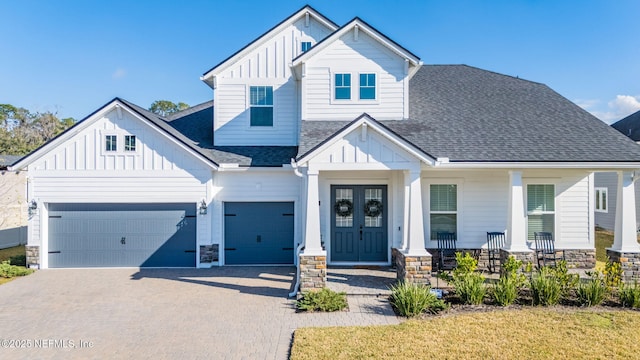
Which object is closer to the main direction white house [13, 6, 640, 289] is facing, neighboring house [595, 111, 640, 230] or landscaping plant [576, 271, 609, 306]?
the landscaping plant

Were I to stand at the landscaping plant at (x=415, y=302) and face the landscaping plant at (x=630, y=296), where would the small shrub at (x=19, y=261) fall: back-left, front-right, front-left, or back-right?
back-left

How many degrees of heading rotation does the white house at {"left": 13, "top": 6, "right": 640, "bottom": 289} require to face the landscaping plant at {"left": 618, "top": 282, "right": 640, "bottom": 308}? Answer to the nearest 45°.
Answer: approximately 45° to its left

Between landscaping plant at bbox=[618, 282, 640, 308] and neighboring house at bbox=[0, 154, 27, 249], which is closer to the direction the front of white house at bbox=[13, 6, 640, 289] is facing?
the landscaping plant

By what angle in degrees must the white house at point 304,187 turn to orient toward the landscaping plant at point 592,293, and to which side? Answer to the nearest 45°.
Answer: approximately 45° to its left

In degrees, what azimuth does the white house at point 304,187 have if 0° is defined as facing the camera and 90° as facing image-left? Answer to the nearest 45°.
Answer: approximately 0°
